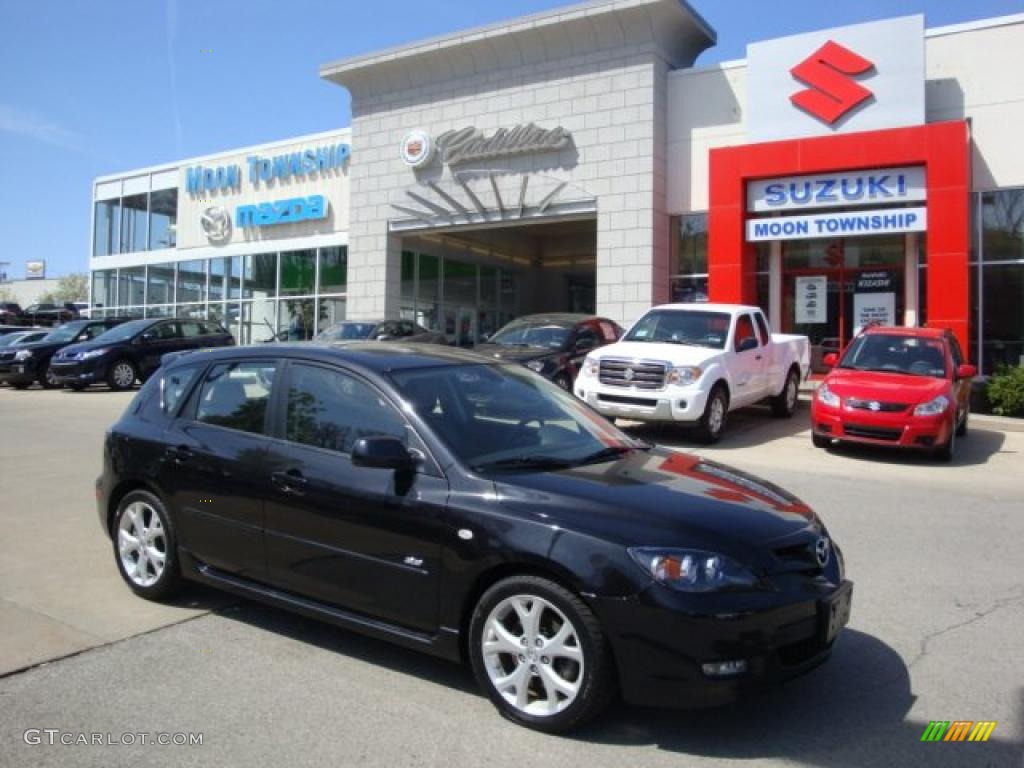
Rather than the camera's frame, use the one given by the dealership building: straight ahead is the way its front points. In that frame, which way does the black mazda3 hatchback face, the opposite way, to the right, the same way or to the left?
to the left

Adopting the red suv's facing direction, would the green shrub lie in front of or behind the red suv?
behind

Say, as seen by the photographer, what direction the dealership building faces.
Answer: facing the viewer and to the left of the viewer

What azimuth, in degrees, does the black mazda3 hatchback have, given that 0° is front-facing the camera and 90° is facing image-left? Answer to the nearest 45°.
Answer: approximately 315°

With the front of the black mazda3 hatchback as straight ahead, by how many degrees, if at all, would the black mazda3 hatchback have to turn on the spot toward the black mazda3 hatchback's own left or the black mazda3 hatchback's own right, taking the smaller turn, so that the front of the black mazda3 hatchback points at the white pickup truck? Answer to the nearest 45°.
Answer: approximately 135° to the black mazda3 hatchback's own left
